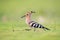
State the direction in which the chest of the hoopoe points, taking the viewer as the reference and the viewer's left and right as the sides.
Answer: facing to the left of the viewer
